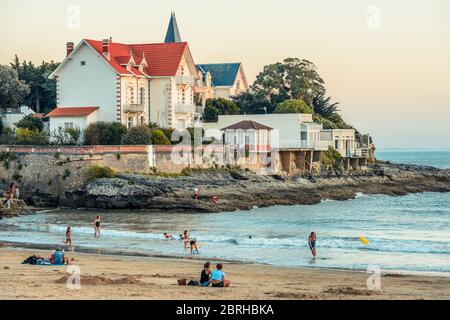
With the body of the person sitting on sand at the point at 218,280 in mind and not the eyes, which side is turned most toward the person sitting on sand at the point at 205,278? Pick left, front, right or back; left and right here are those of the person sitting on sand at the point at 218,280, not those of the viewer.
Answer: left

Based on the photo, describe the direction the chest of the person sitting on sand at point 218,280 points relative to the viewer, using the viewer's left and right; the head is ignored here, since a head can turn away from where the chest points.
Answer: facing away from the viewer and to the right of the viewer
